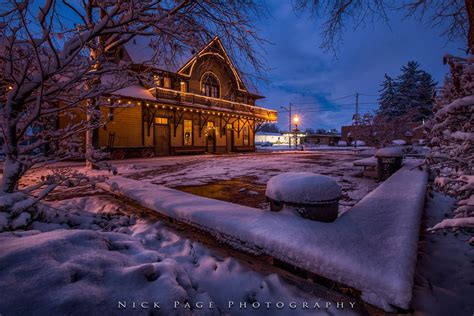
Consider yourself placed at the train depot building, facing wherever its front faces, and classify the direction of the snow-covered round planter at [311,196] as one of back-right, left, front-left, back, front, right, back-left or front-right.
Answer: front-right

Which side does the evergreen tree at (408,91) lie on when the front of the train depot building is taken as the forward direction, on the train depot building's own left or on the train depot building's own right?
on the train depot building's own left

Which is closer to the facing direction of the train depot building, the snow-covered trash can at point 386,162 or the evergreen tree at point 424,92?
the snow-covered trash can

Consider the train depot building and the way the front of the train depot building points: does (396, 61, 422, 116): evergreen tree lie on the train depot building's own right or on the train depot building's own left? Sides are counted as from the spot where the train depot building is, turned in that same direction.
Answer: on the train depot building's own left

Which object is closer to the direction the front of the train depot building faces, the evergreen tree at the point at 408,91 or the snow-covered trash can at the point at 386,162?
the snow-covered trash can

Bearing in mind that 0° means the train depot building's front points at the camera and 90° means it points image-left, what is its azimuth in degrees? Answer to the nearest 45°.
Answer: approximately 315°

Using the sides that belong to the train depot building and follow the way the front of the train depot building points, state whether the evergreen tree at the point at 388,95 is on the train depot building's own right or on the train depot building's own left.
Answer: on the train depot building's own left

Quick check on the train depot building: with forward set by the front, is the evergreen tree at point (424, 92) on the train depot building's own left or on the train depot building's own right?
on the train depot building's own left
